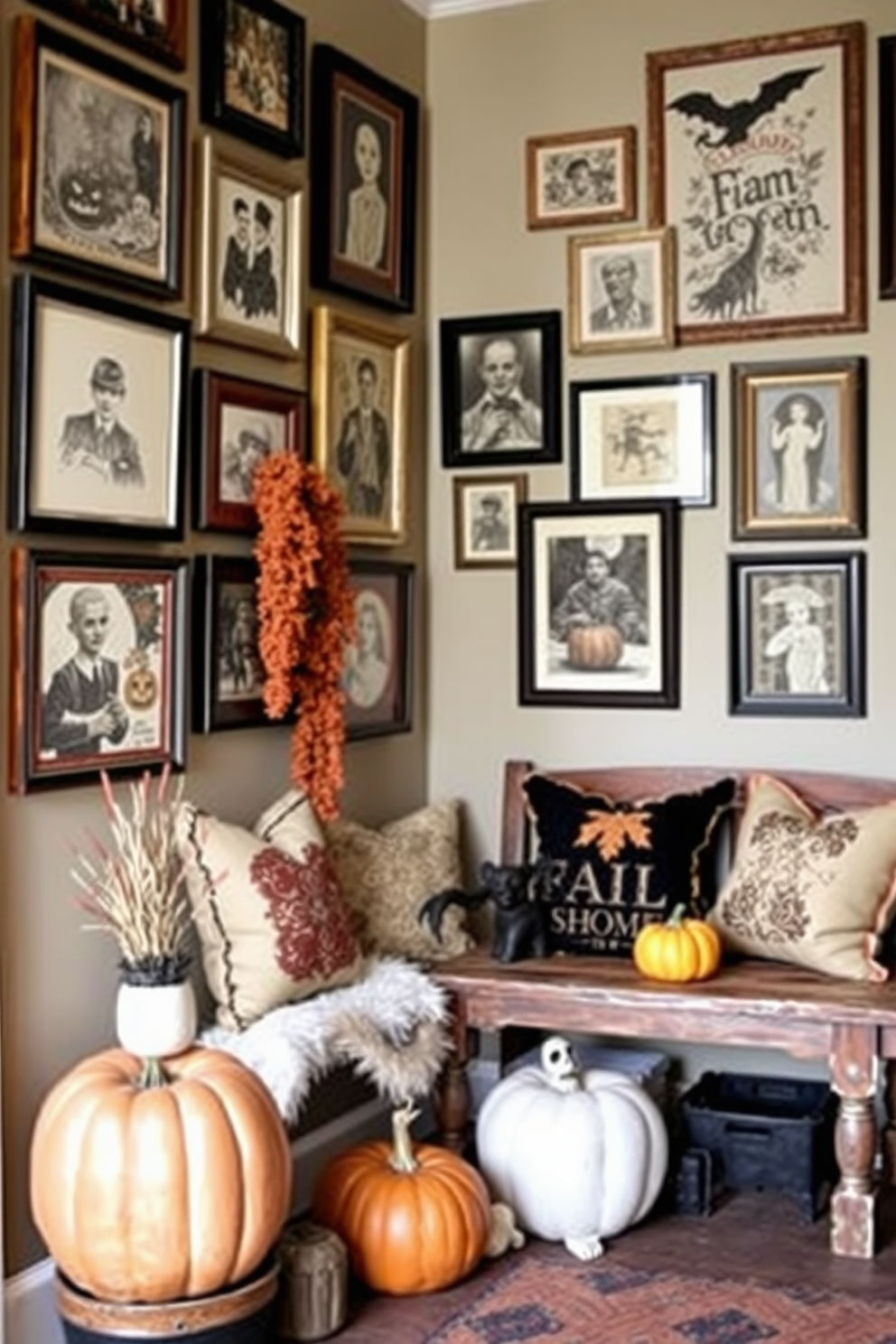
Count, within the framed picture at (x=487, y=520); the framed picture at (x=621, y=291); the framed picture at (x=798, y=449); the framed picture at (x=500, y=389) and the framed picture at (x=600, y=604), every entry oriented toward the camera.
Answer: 5

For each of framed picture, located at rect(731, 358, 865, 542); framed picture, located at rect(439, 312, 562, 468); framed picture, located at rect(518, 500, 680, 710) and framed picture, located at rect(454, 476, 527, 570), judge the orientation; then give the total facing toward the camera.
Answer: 4

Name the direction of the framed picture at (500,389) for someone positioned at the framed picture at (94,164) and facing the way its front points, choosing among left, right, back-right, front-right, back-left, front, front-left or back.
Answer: left

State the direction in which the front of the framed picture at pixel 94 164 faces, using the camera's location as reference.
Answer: facing the viewer and to the right of the viewer

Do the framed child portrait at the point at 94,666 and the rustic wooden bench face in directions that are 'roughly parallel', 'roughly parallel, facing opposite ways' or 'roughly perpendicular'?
roughly perpendicular

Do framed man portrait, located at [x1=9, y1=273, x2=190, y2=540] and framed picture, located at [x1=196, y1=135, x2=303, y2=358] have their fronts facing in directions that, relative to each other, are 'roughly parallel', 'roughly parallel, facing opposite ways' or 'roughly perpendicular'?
roughly parallel

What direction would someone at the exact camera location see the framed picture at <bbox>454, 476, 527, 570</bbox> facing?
facing the viewer

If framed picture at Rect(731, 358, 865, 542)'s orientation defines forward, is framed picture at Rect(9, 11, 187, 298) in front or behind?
in front

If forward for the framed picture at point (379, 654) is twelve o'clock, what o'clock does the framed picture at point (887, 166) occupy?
the framed picture at point (887, 166) is roughly at 11 o'clock from the framed picture at point (379, 654).

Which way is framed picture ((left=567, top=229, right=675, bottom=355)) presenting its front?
toward the camera
